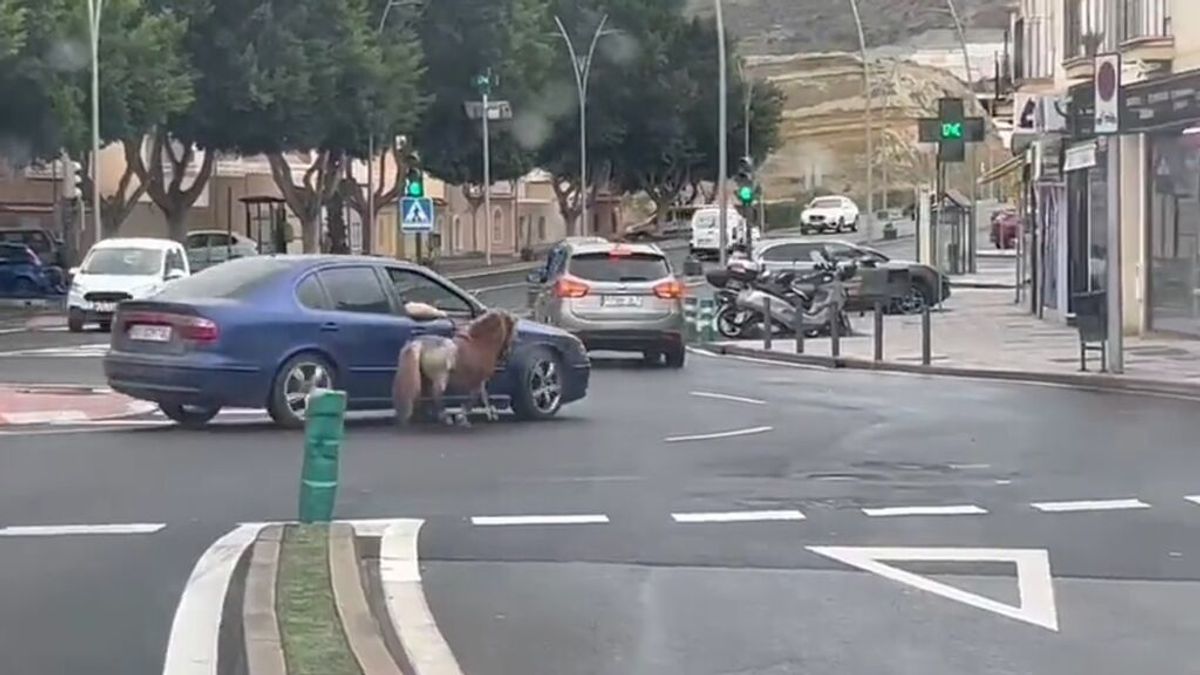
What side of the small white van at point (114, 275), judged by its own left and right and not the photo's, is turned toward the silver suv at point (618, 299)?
left

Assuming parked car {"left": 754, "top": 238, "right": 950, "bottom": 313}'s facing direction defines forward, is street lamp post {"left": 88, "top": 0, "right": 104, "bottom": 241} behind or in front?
behind

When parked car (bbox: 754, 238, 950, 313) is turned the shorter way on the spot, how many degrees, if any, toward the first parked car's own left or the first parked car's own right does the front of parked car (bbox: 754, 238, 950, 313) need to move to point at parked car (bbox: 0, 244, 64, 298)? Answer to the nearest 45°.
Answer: approximately 180°

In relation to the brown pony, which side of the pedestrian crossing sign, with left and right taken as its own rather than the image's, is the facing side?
front

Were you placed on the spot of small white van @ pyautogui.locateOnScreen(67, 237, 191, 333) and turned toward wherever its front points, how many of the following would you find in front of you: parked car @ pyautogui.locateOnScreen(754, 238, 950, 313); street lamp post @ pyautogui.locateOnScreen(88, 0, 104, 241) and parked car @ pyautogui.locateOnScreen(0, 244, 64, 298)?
0

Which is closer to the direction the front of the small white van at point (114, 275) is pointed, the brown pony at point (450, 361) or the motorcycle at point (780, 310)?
the brown pony

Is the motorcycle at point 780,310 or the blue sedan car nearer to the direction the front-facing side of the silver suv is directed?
the motorcycle

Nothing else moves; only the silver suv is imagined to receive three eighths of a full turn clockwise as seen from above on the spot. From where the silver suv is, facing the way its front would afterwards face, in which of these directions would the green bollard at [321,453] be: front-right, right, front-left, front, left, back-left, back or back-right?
front-right

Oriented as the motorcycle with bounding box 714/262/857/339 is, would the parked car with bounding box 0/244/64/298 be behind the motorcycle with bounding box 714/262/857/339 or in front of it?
behind

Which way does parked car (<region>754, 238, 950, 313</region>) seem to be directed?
to the viewer's right

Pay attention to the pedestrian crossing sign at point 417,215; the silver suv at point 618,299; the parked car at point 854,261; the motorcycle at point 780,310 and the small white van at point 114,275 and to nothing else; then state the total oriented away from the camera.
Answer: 1

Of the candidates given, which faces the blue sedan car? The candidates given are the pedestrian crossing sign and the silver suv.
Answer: the pedestrian crossing sign

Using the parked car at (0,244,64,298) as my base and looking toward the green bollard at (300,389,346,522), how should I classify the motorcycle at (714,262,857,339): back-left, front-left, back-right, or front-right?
front-left

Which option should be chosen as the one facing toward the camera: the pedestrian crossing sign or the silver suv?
the pedestrian crossing sign

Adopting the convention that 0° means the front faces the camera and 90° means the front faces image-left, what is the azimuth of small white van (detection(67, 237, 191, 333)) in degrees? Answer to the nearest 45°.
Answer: approximately 45°

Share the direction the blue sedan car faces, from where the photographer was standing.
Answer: facing away from the viewer and to the right of the viewer

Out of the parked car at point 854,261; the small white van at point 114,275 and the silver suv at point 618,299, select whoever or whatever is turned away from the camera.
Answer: the silver suv

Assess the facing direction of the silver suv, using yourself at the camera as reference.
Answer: facing away from the viewer

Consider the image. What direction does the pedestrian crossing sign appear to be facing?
toward the camera

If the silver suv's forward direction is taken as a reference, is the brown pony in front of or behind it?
behind

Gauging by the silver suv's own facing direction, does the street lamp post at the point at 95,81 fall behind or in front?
in front

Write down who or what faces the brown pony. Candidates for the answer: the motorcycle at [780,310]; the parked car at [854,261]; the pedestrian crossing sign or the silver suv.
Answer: the pedestrian crossing sign

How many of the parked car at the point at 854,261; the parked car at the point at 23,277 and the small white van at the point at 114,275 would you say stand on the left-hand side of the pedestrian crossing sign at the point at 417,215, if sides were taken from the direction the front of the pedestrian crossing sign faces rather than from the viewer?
1
